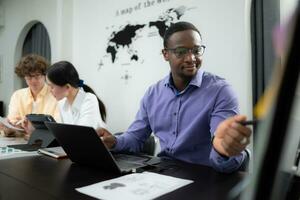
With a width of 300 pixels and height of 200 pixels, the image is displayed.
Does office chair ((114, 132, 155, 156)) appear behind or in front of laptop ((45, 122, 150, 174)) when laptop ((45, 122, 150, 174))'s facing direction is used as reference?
in front

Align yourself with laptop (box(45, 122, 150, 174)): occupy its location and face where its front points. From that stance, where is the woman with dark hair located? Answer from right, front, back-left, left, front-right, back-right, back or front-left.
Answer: front-left

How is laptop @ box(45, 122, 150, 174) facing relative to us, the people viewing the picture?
facing away from the viewer and to the right of the viewer
